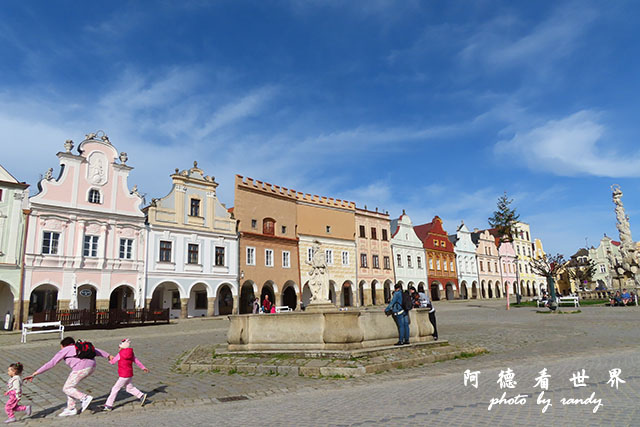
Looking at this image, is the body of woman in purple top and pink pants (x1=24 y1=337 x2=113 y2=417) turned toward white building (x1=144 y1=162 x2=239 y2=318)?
no

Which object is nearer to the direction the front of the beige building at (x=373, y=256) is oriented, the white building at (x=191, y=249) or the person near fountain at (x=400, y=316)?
the person near fountain

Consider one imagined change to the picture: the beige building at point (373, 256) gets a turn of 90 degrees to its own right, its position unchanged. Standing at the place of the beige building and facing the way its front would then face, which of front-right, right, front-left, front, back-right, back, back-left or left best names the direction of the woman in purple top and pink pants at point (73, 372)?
front-left

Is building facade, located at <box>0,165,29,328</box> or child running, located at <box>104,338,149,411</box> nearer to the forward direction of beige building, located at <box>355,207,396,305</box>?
the child running

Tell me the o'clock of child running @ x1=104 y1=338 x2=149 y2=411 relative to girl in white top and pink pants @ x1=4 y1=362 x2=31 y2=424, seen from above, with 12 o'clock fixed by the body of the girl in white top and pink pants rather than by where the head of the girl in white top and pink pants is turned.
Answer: The child running is roughly at 6 o'clock from the girl in white top and pink pants.

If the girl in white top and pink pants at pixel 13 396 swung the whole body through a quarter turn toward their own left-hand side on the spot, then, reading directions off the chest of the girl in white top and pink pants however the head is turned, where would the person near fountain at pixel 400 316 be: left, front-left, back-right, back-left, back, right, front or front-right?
left

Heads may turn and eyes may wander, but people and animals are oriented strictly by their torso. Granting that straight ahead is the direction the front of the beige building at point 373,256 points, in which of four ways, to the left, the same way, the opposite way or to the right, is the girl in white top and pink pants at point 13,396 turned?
to the right

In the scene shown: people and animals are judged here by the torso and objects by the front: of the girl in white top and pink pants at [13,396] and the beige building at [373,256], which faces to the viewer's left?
the girl in white top and pink pants

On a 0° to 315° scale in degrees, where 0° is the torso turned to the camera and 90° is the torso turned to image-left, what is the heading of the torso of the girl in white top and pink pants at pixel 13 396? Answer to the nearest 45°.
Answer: approximately 90°

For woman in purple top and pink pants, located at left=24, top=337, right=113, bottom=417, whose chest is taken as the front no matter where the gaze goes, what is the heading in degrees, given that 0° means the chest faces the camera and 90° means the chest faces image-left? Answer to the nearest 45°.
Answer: approximately 90°

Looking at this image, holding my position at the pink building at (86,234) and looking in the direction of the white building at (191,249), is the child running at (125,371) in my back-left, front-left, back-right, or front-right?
back-right

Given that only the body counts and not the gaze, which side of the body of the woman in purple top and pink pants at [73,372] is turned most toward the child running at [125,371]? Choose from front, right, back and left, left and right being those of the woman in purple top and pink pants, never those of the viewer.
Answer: back

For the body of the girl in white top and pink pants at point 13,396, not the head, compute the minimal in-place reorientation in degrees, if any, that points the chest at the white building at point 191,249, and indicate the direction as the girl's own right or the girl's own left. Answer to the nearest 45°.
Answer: approximately 90° to the girl's own right

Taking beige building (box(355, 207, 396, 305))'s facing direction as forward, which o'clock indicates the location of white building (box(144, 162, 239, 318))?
The white building is roughly at 3 o'clock from the beige building.

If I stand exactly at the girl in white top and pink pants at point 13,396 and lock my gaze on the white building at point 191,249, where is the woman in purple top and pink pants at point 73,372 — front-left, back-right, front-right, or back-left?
front-right

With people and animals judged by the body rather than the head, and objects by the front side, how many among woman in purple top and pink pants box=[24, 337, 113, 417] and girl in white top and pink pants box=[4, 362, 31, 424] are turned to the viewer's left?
2

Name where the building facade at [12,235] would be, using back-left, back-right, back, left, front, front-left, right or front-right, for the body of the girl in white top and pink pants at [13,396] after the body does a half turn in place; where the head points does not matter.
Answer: left

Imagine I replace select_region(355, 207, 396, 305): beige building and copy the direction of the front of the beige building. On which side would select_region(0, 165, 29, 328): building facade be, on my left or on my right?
on my right
